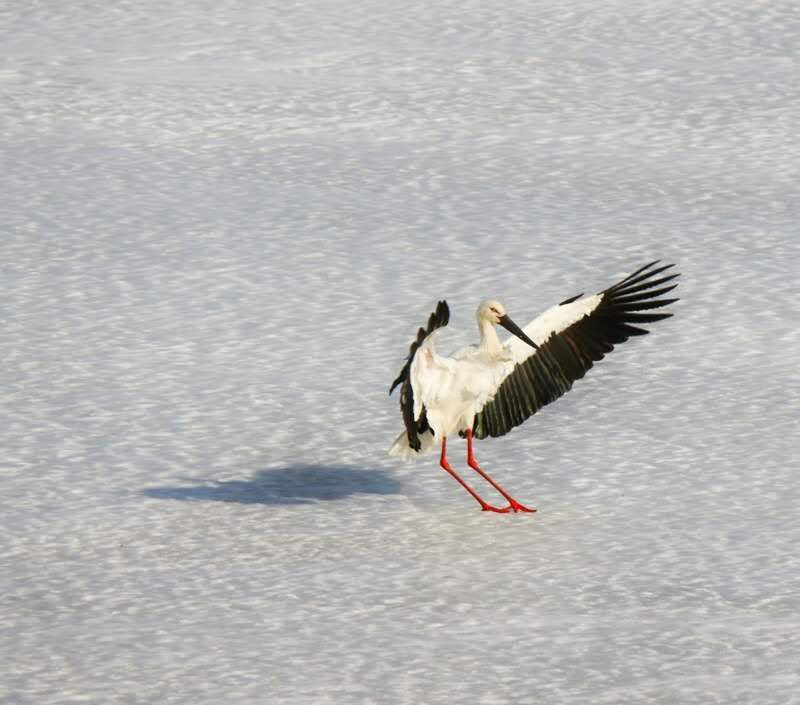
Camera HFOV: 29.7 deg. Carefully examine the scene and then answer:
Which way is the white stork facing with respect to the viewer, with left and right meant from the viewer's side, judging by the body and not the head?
facing the viewer and to the right of the viewer
